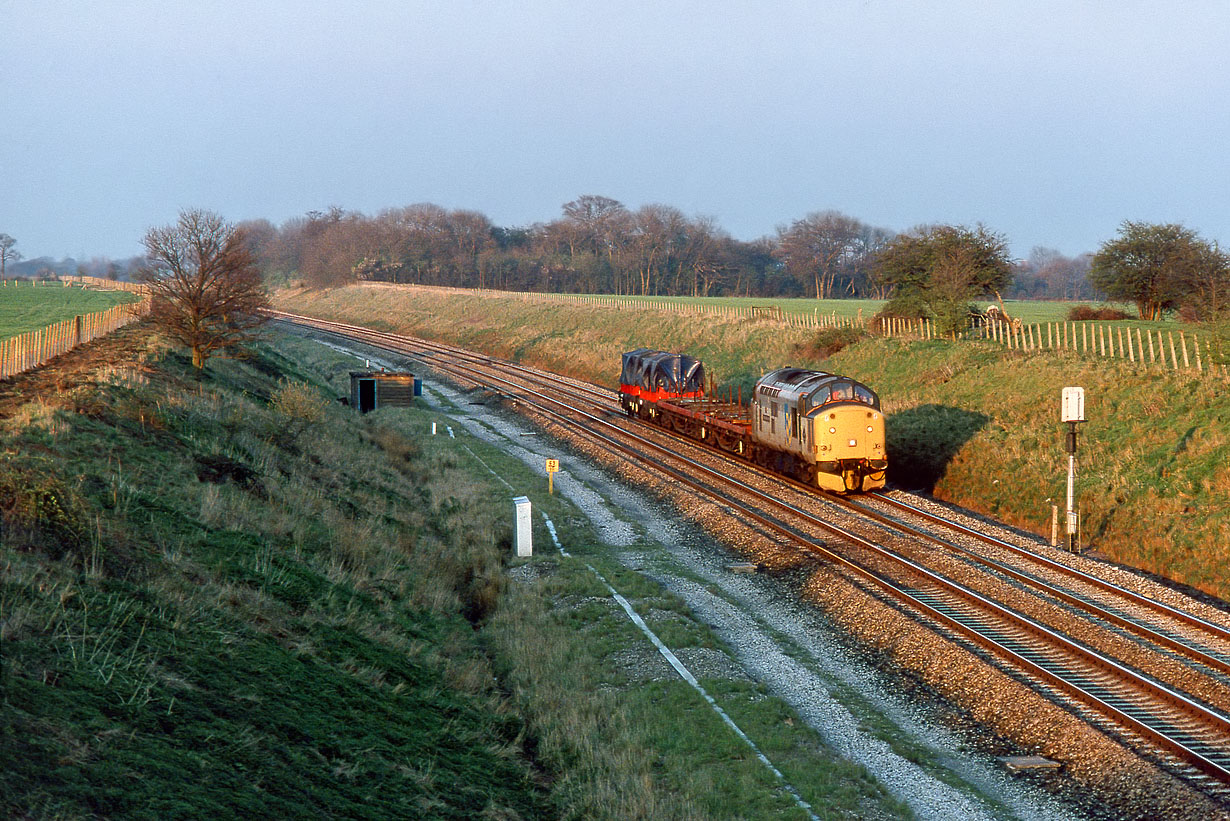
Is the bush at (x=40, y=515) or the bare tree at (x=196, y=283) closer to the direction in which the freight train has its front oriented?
the bush

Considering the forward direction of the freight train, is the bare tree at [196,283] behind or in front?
behind

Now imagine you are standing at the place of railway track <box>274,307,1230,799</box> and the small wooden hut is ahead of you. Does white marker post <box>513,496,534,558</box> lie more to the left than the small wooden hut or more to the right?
left

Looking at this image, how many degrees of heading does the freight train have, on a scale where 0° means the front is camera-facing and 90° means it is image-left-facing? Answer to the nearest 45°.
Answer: approximately 315°

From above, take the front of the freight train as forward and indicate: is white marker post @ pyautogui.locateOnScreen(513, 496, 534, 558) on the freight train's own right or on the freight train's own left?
on the freight train's own right

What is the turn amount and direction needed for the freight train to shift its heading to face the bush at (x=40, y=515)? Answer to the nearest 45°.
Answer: approximately 90° to its right
